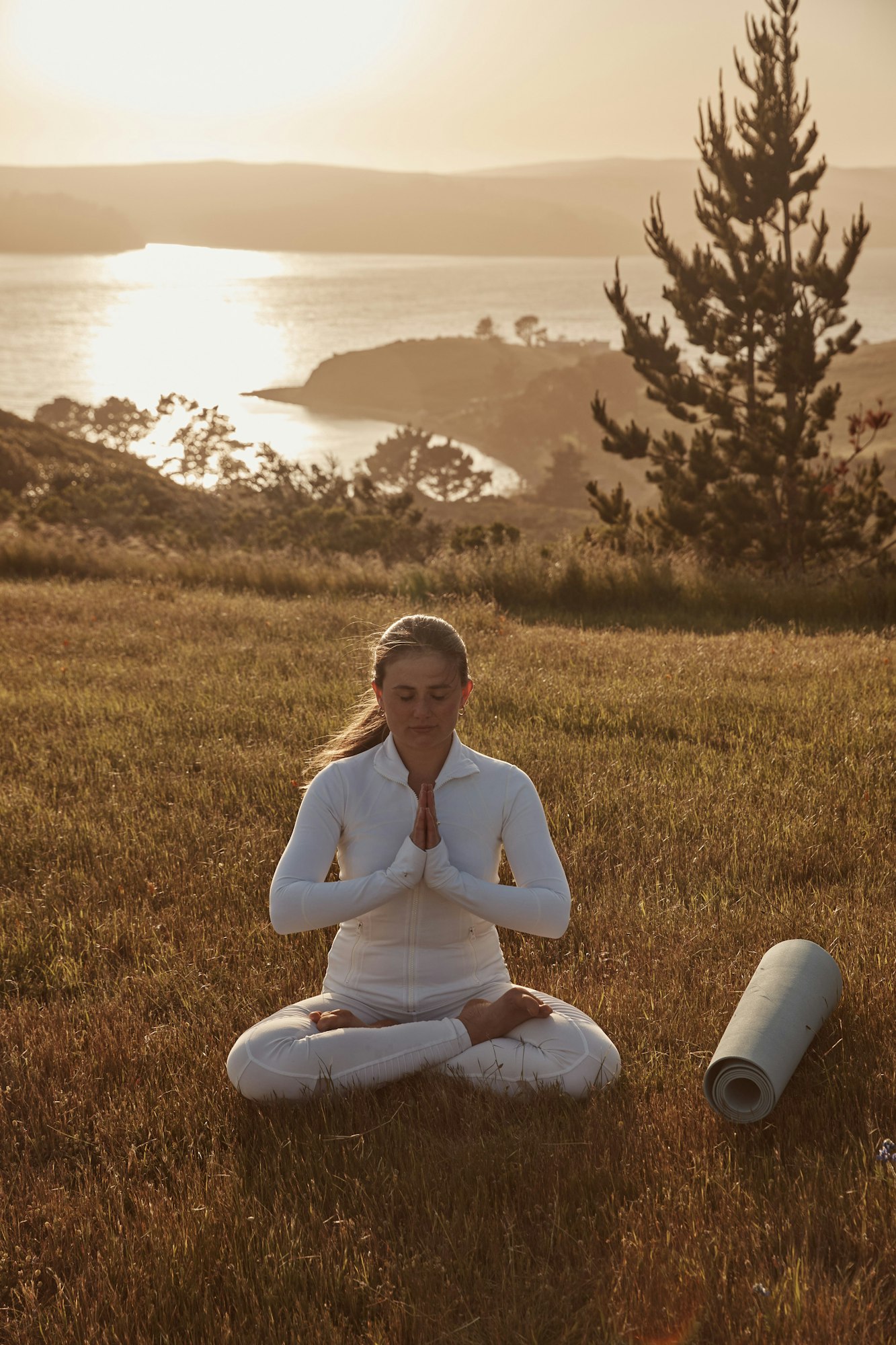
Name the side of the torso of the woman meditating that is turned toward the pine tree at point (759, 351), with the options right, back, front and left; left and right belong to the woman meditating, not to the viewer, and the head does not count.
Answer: back

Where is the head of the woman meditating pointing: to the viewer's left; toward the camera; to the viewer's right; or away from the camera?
toward the camera

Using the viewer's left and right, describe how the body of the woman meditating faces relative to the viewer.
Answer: facing the viewer

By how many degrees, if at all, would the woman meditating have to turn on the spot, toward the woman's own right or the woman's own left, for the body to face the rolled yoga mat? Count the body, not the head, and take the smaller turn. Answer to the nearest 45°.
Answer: approximately 90° to the woman's own left

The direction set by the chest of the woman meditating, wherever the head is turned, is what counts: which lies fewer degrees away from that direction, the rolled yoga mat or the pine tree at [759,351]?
the rolled yoga mat
